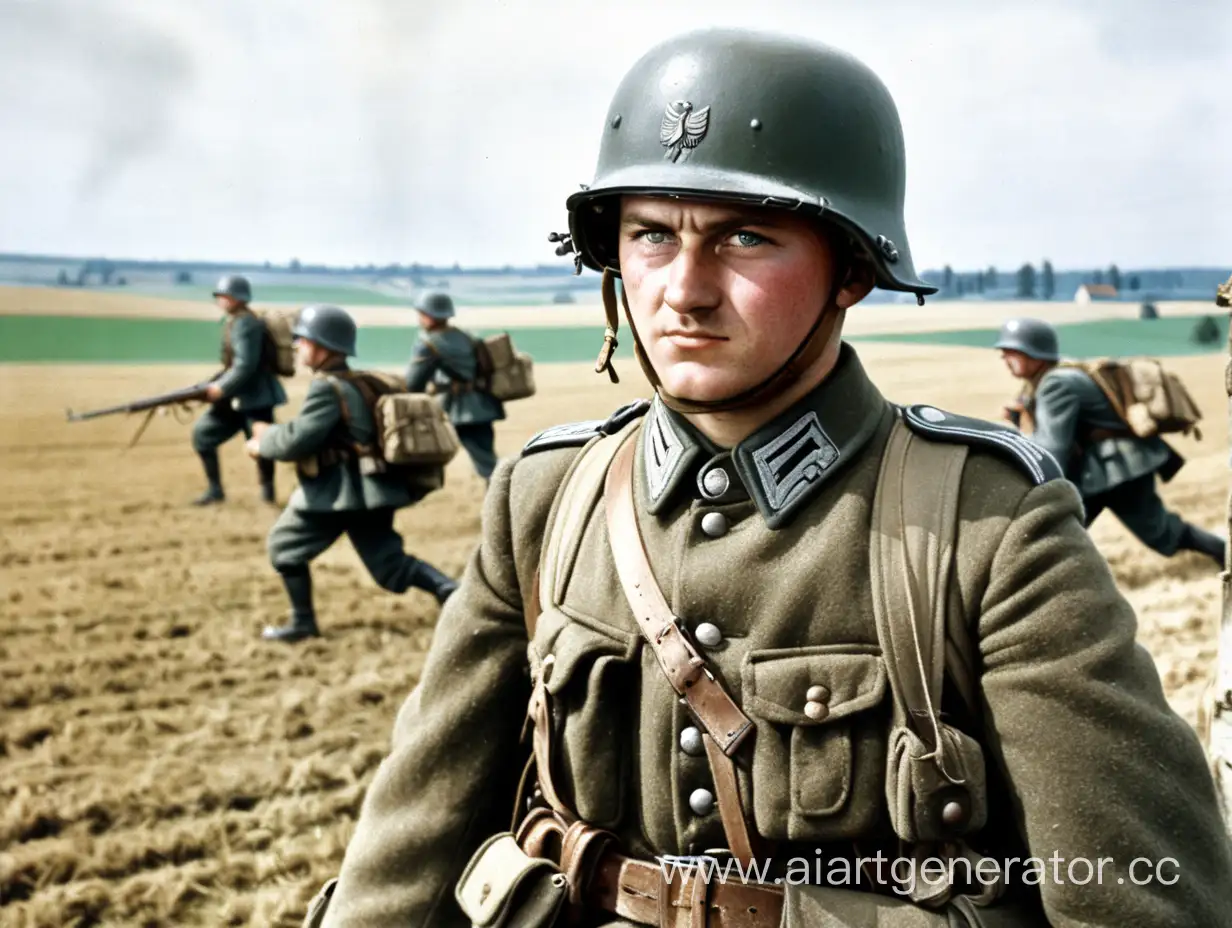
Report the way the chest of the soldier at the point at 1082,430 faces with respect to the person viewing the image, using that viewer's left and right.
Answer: facing to the left of the viewer

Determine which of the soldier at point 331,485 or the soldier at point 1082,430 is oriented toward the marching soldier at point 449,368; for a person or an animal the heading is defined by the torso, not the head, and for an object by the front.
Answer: the soldier at point 1082,430

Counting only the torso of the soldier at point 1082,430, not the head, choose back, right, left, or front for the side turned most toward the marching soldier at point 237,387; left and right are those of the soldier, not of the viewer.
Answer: front

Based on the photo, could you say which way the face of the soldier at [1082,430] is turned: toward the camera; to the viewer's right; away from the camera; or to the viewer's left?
to the viewer's left

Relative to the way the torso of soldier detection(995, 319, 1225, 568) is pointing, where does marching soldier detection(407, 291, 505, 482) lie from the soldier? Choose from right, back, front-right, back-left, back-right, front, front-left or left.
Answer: front

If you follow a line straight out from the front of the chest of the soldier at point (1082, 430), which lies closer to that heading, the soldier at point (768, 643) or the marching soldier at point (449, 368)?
the marching soldier

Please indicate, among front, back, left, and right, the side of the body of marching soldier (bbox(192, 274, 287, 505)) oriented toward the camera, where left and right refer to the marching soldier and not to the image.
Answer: left

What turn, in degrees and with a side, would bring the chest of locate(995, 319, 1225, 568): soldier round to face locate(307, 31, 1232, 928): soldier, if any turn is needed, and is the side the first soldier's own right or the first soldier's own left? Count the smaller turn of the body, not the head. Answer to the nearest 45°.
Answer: approximately 90° to the first soldier's own left

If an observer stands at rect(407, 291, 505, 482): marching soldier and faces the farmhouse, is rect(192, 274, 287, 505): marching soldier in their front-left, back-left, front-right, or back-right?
back-left

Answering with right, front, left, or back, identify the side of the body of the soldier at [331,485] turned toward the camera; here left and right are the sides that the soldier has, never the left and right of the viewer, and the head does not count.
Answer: left

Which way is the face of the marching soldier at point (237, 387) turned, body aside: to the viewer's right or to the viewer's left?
to the viewer's left
